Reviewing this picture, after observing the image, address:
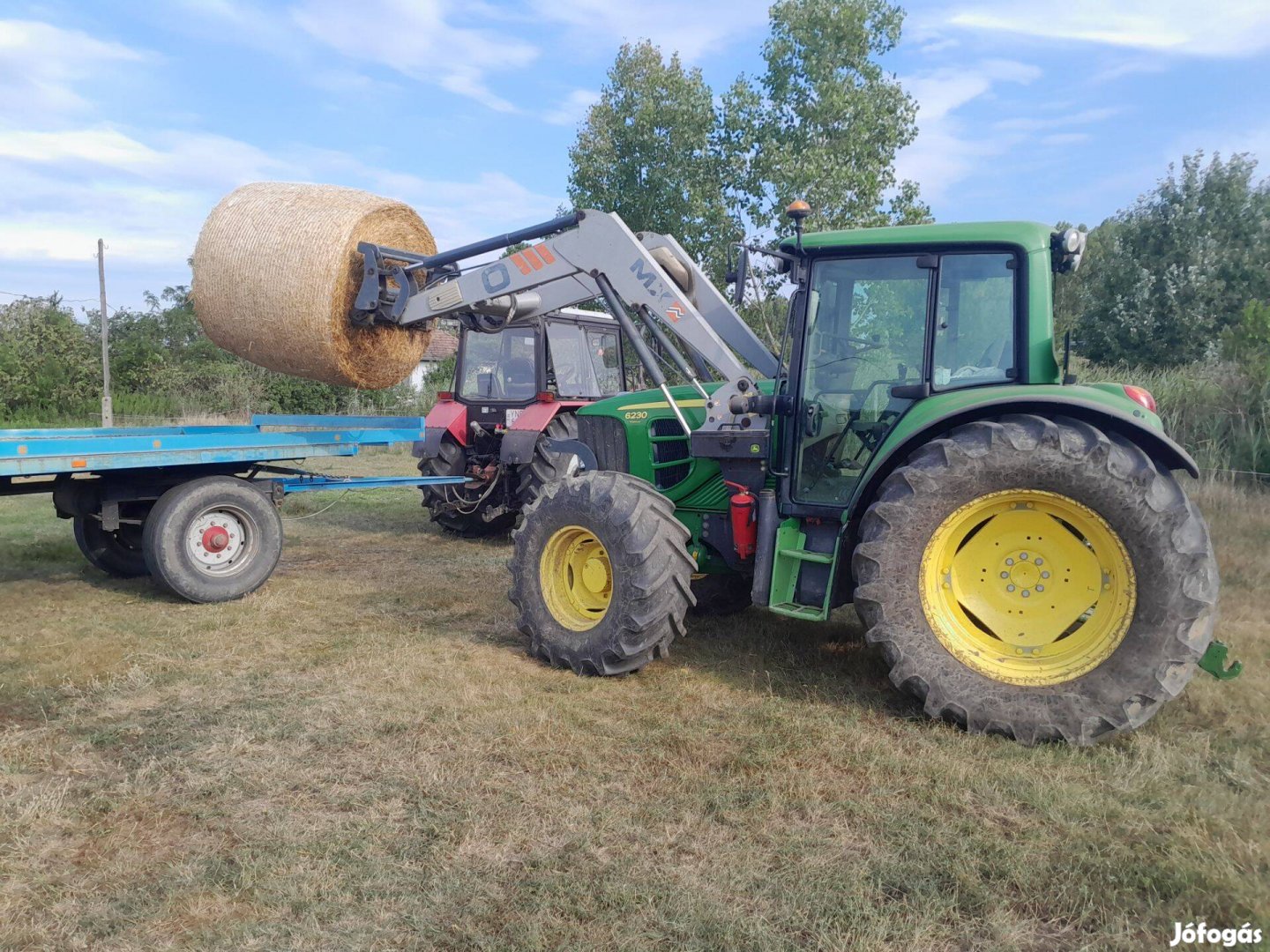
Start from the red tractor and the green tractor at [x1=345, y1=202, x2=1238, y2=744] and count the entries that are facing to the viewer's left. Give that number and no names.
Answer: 1

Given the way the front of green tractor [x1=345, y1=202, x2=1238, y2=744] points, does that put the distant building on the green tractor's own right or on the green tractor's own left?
on the green tractor's own right

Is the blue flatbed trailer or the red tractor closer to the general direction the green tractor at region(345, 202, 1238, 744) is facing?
the blue flatbed trailer

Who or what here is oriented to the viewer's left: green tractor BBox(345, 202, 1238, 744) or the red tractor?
the green tractor

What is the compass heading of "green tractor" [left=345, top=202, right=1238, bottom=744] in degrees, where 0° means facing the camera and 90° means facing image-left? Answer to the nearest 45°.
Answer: approximately 90°
